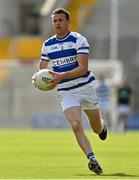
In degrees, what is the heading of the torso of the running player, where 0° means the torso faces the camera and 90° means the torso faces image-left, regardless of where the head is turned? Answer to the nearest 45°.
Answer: approximately 45°
